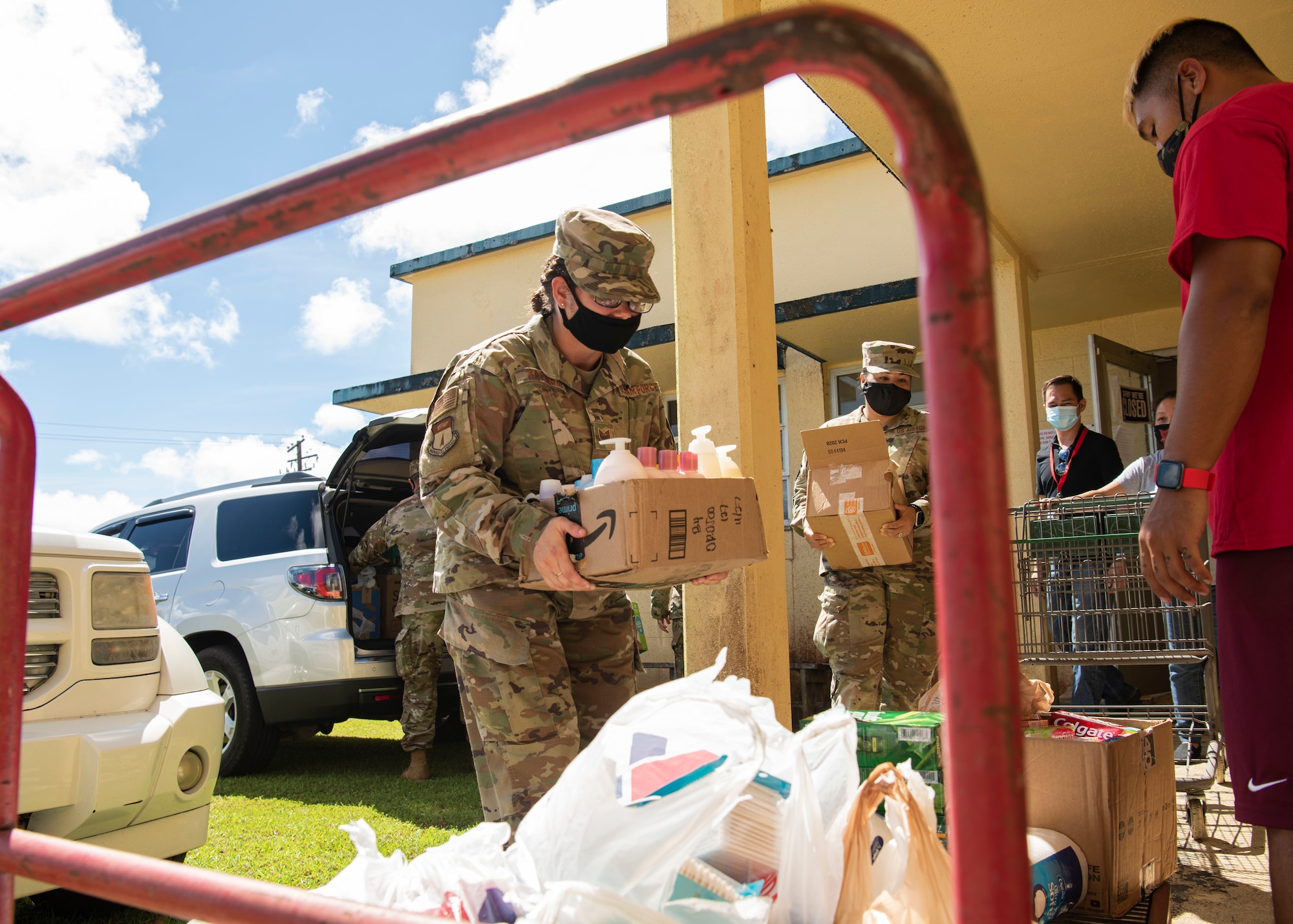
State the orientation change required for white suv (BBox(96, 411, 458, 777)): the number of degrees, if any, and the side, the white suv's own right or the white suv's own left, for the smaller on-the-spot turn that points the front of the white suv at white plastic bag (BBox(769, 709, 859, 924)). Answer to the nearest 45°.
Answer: approximately 135° to the white suv's own left

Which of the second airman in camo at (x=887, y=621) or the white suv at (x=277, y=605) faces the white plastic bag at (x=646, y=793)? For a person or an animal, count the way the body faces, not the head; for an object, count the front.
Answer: the second airman in camo

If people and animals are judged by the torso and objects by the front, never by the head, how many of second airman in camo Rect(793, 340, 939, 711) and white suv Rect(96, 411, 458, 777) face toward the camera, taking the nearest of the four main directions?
1

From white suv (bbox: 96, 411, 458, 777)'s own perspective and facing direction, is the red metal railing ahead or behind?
behind

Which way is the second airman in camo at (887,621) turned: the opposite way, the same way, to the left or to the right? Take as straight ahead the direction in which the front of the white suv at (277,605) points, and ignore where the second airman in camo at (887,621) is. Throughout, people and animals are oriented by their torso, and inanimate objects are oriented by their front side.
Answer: to the left

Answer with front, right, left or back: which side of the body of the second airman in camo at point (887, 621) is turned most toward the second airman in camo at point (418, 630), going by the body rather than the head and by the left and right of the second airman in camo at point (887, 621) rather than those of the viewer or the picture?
right

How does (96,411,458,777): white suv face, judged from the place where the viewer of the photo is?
facing away from the viewer and to the left of the viewer

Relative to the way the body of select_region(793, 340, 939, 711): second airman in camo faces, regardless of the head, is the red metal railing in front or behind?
in front

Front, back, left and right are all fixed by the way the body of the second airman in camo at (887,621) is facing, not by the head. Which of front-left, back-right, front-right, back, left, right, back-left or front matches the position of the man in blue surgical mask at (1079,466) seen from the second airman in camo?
back-left

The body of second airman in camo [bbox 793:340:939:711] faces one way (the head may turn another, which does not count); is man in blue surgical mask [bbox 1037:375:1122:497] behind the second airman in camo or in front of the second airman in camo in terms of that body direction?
behind

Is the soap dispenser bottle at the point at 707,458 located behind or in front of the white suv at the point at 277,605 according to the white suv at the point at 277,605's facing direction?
behind

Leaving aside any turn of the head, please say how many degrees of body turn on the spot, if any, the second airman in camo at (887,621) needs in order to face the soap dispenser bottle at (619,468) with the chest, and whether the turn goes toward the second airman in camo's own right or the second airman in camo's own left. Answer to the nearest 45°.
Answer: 0° — they already face it

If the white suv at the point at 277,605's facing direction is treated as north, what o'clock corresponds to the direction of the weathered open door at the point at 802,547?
The weathered open door is roughly at 4 o'clock from the white suv.

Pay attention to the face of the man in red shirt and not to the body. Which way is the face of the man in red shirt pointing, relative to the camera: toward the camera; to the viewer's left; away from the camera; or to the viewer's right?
to the viewer's left
